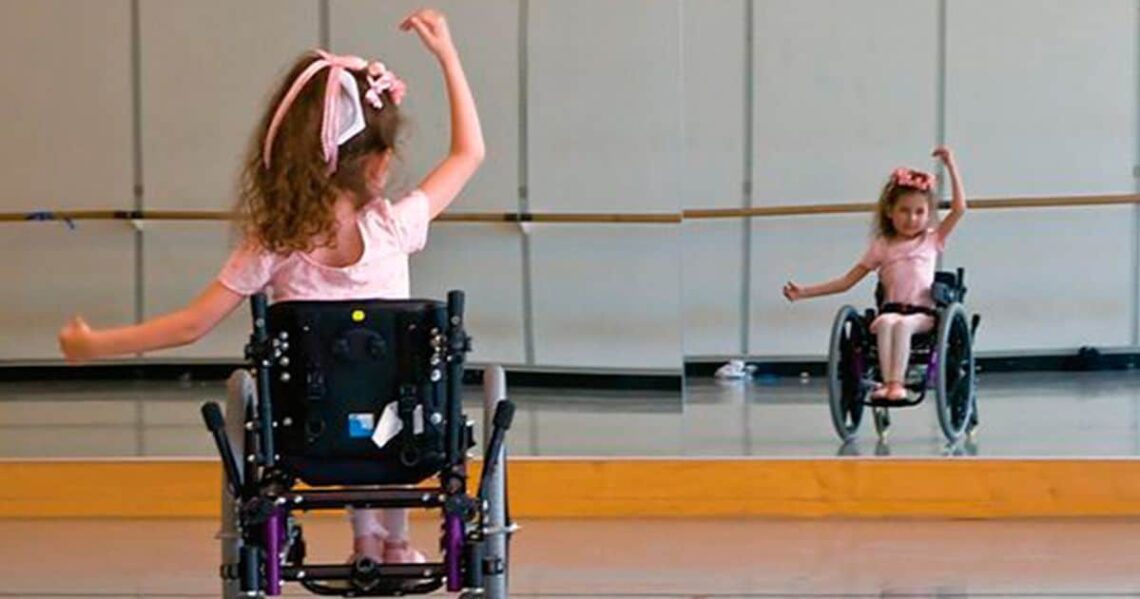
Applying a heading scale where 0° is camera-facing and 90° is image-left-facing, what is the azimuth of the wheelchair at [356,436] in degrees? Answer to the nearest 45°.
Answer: approximately 180°

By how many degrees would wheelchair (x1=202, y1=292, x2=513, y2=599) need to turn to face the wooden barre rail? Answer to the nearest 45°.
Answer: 0° — it already faces it

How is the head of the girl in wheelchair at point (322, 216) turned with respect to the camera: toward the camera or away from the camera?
away from the camera
